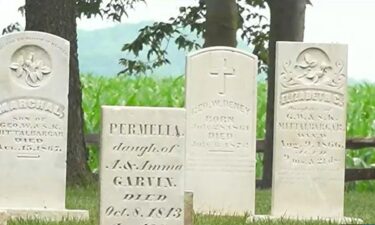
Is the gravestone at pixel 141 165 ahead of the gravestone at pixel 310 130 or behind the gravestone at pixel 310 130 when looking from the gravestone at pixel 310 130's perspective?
ahead

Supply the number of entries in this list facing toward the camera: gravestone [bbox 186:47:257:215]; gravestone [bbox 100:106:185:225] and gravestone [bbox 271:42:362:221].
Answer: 3

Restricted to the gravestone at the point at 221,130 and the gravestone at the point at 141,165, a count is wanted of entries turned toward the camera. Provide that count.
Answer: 2

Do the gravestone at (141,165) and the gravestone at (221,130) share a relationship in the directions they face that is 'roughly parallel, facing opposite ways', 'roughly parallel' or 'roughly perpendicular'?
roughly parallel

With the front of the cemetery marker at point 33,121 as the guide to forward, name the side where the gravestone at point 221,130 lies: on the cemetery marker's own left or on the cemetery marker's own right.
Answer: on the cemetery marker's own left

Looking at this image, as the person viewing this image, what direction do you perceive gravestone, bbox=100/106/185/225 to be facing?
facing the viewer

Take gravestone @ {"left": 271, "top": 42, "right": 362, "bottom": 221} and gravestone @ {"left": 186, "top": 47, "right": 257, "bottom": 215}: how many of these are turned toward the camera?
2

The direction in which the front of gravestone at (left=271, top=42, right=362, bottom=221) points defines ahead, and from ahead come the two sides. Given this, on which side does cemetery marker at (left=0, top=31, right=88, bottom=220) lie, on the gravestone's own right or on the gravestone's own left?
on the gravestone's own right

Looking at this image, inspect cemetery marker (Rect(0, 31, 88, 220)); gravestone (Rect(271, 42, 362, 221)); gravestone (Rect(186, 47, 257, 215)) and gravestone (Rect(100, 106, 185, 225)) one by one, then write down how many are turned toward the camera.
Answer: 4
